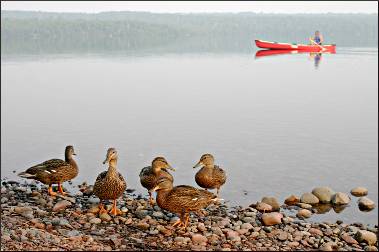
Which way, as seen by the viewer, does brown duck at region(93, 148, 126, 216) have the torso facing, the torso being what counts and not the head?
toward the camera

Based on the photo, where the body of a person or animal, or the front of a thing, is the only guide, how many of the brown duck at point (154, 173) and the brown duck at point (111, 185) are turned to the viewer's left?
0

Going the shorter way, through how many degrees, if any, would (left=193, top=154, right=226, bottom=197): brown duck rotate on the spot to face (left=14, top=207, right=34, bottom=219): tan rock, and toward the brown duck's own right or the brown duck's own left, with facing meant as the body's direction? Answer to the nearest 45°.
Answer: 0° — it already faces it

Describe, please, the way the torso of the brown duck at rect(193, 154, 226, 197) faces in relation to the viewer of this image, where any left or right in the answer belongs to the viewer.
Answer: facing the viewer and to the left of the viewer

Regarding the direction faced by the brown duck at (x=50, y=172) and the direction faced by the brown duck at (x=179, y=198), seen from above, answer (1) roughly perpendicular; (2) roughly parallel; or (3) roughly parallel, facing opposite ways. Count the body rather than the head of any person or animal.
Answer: roughly parallel, facing opposite ways

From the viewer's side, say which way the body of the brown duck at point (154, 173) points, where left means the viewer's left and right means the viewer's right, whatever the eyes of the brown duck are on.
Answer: facing the viewer and to the right of the viewer

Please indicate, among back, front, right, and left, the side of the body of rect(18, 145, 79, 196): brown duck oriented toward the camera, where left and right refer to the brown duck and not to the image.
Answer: right

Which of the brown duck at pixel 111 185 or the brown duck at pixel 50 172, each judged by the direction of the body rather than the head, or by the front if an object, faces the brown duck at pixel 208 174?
the brown duck at pixel 50 172

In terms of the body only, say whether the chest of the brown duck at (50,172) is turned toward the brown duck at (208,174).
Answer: yes

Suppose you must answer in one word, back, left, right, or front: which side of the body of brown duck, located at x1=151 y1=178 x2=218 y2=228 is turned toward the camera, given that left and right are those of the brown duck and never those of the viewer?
left

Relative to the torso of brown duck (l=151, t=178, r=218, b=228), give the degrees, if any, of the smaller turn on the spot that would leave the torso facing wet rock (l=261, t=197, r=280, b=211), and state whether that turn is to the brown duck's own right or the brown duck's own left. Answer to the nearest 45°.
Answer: approximately 135° to the brown duck's own right

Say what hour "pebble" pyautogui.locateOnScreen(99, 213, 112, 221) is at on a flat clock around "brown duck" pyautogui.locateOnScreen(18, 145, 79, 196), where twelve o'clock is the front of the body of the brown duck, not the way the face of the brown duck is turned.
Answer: The pebble is roughly at 2 o'clock from the brown duck.

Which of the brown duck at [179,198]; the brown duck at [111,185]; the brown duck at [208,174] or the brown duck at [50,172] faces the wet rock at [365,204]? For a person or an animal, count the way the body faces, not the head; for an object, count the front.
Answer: the brown duck at [50,172]

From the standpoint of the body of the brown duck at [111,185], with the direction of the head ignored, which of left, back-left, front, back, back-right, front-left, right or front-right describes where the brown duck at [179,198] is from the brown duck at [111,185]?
front-left

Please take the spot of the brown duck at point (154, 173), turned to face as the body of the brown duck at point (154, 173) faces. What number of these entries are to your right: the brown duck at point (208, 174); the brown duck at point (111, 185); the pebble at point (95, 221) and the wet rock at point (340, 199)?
2

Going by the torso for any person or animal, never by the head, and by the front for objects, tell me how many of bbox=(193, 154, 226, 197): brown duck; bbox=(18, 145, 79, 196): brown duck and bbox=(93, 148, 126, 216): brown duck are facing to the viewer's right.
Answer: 1

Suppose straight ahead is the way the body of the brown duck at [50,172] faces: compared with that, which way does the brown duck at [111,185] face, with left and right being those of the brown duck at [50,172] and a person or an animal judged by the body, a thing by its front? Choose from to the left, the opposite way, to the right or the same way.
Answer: to the right
